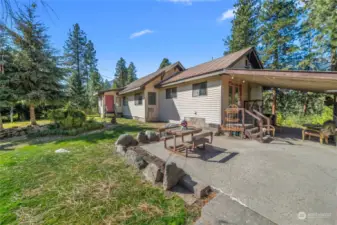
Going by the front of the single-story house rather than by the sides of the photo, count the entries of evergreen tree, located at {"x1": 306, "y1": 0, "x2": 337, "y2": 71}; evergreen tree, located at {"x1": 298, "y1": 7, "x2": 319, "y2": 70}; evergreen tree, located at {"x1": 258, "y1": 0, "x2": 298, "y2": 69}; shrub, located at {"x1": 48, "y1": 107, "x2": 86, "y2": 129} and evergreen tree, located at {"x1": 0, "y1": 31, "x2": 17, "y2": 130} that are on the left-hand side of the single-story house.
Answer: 3

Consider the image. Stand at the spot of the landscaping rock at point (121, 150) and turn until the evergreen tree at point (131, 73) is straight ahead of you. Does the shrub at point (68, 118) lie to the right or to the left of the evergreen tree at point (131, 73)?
left

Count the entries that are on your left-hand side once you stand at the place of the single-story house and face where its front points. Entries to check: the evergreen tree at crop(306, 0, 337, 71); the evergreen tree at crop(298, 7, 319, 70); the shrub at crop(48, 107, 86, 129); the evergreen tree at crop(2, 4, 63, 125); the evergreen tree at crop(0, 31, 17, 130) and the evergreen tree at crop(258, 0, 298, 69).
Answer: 3

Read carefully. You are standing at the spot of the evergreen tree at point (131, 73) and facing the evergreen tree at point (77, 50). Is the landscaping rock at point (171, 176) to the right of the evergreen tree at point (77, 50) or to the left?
left

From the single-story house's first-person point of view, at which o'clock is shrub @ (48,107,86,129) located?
The shrub is roughly at 4 o'clock from the single-story house.

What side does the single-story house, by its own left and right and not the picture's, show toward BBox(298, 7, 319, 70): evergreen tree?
left

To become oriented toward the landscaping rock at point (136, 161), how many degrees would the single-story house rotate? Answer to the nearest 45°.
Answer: approximately 45° to its right

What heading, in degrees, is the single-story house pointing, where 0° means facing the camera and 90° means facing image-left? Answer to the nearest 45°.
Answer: approximately 315°

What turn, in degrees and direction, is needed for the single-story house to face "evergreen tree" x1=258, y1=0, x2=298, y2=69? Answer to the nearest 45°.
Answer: approximately 90° to its left

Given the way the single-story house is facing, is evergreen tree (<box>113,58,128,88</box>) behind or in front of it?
behind

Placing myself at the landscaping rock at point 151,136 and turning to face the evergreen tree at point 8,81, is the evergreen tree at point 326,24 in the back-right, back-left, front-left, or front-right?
back-right

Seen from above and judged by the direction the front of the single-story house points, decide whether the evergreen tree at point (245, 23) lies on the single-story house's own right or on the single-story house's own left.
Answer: on the single-story house's own left

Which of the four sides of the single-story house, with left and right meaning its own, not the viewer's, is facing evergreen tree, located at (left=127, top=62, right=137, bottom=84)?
back

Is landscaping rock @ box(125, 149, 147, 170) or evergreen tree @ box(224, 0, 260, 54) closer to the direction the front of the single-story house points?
the landscaping rock

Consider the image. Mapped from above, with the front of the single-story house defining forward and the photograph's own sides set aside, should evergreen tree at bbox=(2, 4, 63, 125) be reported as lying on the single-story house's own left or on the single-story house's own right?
on the single-story house's own right

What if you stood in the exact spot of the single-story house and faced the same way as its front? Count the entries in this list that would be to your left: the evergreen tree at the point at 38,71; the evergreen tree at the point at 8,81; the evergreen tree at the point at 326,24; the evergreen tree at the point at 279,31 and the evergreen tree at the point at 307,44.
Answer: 3
